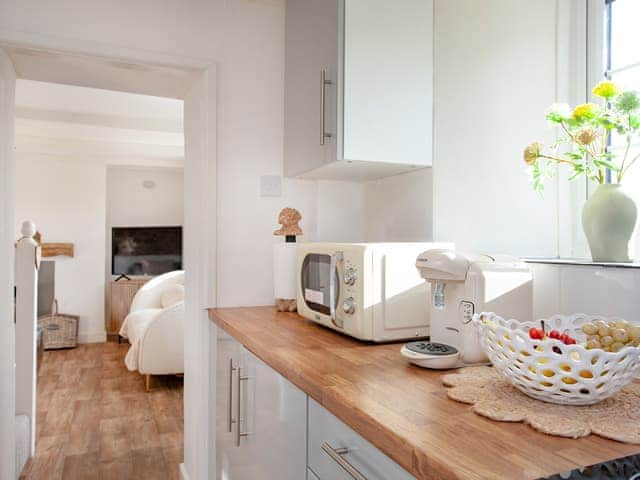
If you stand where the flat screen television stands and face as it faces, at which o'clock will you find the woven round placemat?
The woven round placemat is roughly at 12 o'clock from the flat screen television.

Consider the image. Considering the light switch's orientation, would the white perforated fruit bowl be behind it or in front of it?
in front

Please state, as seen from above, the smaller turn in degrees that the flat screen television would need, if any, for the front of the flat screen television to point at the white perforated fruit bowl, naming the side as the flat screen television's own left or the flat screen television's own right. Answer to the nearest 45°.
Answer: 0° — it already faces it

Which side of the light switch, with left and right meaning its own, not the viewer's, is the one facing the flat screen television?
back

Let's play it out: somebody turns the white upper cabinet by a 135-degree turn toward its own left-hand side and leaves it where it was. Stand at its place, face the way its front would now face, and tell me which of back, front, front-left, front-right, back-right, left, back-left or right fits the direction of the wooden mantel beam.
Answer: back-left

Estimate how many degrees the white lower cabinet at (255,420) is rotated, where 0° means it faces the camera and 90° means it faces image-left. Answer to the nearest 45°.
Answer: approximately 45°

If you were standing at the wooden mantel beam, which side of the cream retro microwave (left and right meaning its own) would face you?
right

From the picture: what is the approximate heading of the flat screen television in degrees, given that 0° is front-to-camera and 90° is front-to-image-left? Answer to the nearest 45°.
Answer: approximately 0°

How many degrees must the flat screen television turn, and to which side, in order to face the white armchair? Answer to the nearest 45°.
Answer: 0° — it already faces it

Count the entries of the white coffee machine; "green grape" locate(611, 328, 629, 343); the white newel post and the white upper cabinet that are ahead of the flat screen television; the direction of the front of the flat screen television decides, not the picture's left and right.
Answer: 4
